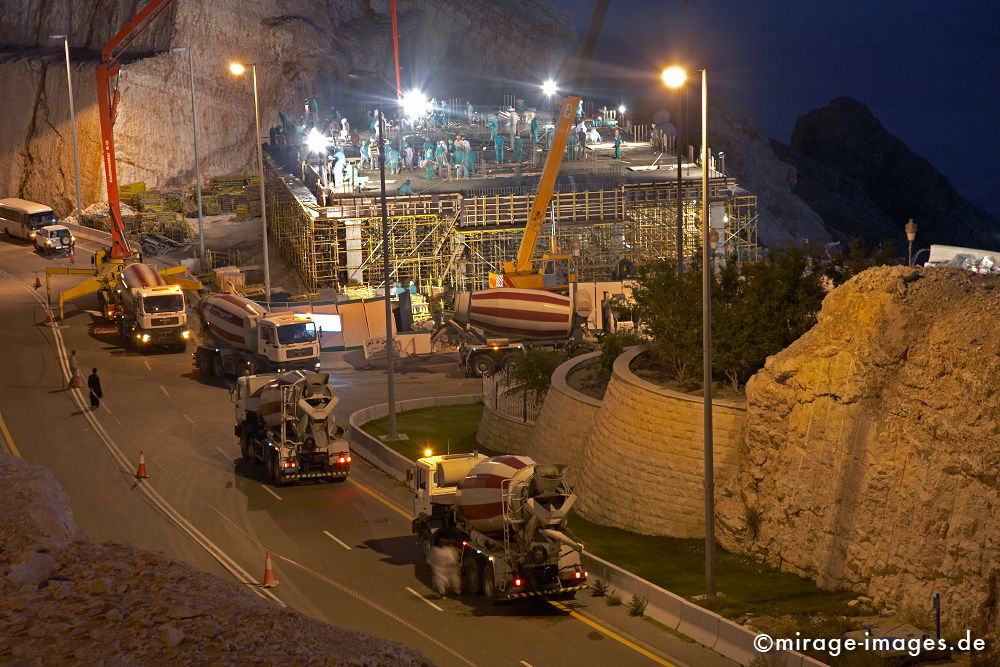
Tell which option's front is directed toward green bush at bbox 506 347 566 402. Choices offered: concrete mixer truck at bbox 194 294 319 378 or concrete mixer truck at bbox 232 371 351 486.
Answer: concrete mixer truck at bbox 194 294 319 378

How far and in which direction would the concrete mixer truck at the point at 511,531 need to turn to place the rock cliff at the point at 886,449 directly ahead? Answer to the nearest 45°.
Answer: approximately 135° to its right

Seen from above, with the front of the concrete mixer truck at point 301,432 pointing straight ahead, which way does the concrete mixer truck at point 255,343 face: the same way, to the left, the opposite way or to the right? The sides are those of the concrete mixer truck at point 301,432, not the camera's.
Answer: the opposite way

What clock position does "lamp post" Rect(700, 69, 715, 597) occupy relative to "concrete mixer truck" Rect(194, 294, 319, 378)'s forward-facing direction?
The lamp post is roughly at 1 o'clock from the concrete mixer truck.

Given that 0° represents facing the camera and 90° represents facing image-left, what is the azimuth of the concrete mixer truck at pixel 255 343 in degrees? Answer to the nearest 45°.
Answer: approximately 315°

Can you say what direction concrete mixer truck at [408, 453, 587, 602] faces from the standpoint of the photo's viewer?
facing away from the viewer and to the left of the viewer

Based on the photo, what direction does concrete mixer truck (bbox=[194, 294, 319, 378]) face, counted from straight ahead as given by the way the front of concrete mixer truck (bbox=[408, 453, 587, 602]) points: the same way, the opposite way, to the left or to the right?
the opposite way

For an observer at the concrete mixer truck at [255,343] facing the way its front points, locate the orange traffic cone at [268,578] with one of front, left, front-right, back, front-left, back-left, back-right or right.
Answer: front-right

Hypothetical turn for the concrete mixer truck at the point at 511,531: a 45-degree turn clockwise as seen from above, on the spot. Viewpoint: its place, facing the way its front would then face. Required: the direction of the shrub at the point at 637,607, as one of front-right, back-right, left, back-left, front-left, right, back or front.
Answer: right

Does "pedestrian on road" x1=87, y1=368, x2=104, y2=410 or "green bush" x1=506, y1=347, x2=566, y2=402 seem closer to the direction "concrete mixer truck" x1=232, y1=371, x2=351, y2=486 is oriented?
the pedestrian on road
